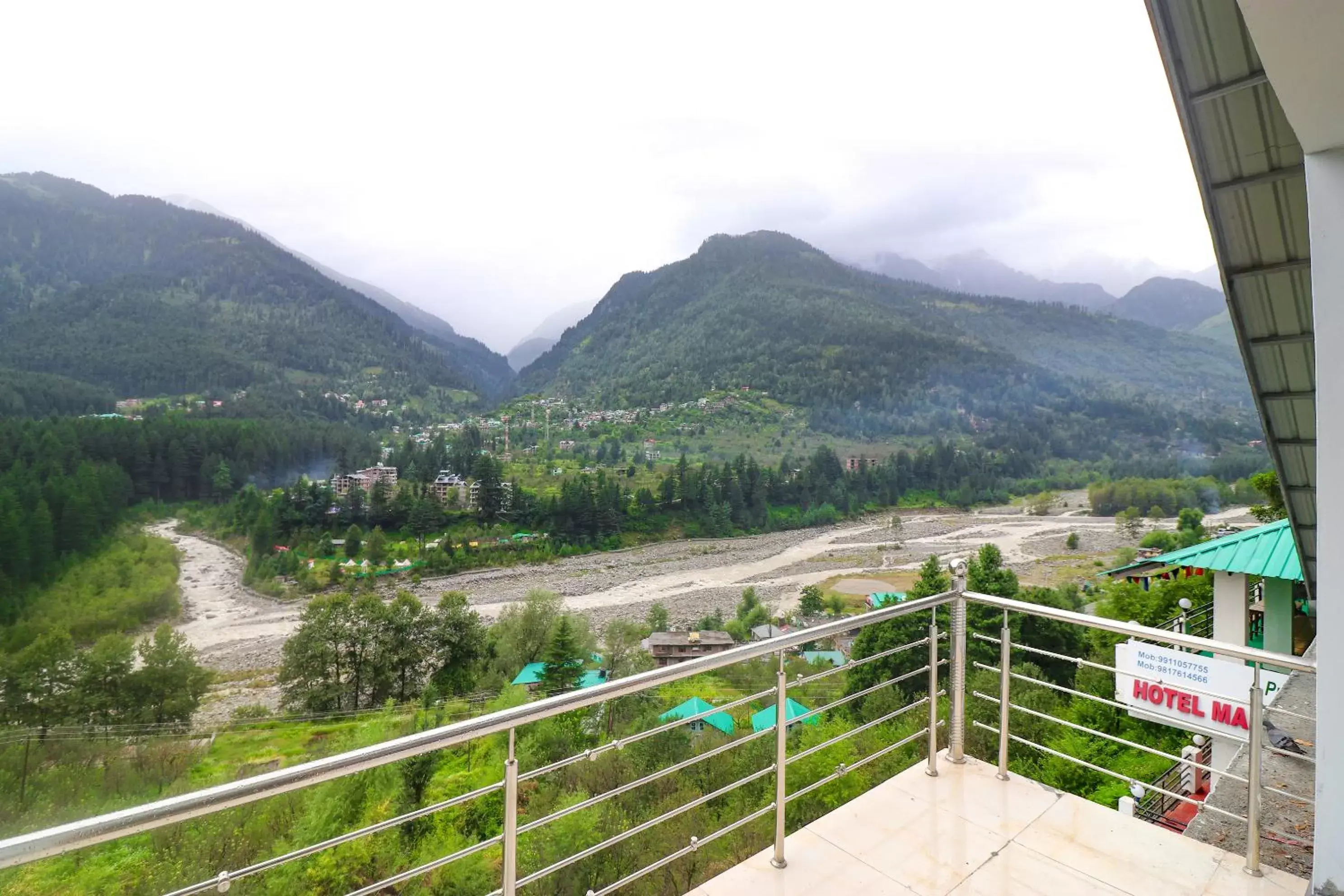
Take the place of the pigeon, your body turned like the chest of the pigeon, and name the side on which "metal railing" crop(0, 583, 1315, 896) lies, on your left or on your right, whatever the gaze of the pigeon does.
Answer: on your left

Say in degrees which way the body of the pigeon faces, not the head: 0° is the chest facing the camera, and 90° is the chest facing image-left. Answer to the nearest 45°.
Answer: approximately 90°
